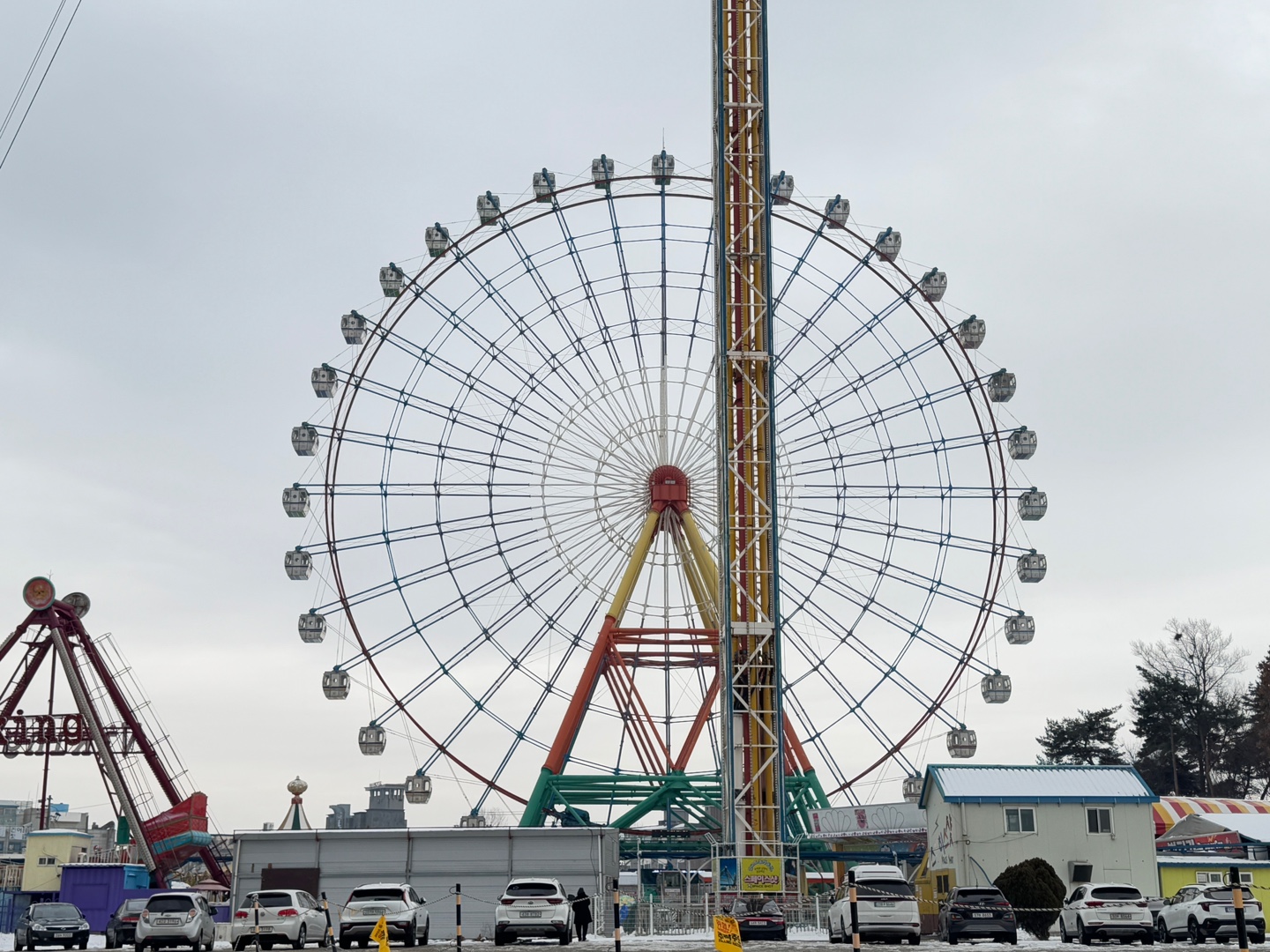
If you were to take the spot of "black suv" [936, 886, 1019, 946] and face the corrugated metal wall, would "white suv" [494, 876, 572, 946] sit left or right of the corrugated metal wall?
left

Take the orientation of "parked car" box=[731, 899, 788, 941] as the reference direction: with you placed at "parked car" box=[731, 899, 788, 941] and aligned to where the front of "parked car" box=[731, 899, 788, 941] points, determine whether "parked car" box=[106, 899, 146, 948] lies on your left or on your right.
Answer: on your left

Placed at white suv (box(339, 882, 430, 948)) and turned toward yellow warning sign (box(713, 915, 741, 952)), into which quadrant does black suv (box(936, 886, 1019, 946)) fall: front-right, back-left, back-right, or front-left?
front-left

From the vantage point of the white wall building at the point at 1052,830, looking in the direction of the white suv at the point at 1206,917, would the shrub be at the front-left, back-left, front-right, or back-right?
front-right

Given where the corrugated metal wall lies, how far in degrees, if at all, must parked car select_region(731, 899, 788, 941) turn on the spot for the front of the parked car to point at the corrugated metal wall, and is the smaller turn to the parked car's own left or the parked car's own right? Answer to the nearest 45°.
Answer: approximately 45° to the parked car's own left

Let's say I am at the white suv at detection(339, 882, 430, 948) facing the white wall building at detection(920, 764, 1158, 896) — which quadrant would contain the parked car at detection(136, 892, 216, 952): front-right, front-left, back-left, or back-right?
back-left
